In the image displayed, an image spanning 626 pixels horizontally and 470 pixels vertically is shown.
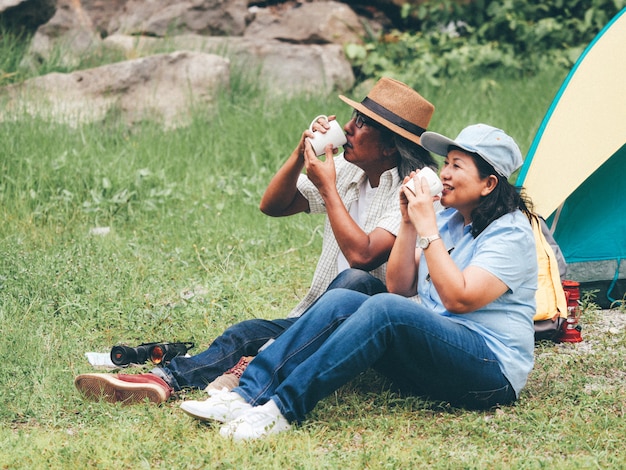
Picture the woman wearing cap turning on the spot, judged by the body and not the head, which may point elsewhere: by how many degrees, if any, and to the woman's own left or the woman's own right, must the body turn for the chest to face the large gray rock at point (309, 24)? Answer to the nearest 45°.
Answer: approximately 90° to the woman's own right

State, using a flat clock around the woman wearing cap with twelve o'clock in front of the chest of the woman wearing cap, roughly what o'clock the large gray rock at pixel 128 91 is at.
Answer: The large gray rock is roughly at 2 o'clock from the woman wearing cap.

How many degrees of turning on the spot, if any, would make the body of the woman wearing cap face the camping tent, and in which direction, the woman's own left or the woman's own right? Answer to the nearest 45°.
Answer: approximately 135° to the woman's own right

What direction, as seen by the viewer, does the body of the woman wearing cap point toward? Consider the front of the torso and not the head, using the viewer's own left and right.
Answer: facing to the left of the viewer

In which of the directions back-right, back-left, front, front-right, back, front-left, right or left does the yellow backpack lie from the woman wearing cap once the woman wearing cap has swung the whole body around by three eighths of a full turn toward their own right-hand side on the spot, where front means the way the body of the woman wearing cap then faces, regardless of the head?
front

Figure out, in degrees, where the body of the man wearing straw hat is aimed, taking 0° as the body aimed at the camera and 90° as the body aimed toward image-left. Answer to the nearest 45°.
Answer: approximately 45°

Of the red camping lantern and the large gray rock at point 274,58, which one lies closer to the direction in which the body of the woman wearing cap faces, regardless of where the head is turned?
the large gray rock

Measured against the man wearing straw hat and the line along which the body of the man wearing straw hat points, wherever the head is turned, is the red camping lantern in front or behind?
behind

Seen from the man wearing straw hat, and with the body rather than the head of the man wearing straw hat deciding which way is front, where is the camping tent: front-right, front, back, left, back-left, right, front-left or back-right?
back
